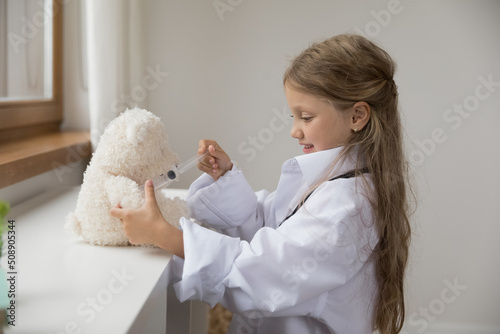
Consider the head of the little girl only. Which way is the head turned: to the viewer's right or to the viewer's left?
to the viewer's left

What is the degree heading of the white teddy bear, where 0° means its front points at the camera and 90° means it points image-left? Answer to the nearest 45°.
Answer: approximately 270°

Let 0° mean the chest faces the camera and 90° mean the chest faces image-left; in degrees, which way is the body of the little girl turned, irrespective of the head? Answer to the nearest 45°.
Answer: approximately 90°

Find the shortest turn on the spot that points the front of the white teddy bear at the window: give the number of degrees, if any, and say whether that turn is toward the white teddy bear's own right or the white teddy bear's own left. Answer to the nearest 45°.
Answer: approximately 90° to the white teddy bear's own left

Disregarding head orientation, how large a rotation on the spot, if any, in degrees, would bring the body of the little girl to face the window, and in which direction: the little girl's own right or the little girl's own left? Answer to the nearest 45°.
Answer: approximately 45° to the little girl's own right
